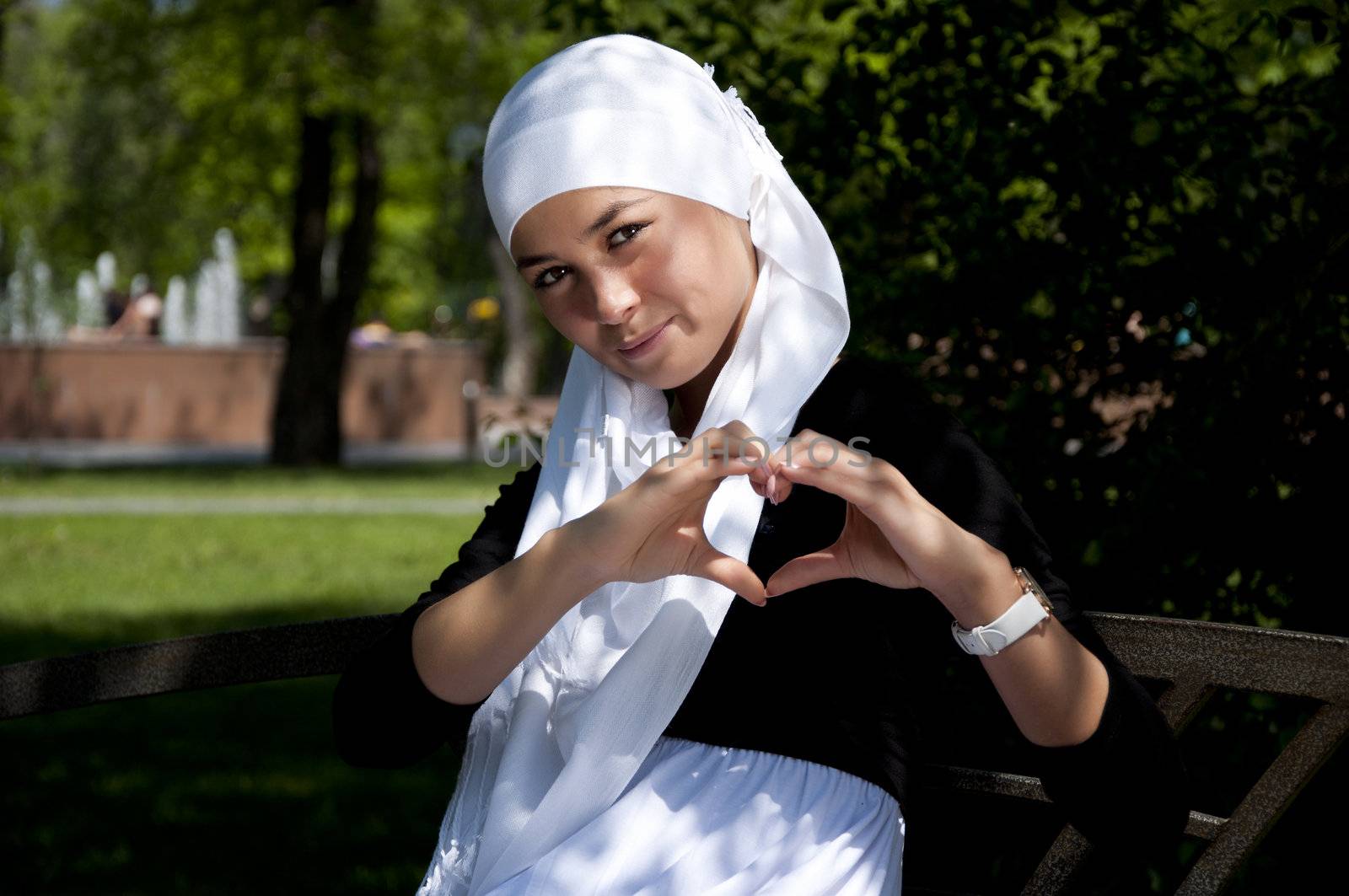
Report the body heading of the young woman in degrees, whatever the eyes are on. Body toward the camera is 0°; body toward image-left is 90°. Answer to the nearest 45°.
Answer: approximately 0°

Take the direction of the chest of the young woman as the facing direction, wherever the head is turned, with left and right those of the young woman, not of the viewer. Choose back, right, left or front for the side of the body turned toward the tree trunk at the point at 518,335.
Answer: back

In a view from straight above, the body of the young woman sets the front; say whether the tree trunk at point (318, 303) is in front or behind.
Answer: behind

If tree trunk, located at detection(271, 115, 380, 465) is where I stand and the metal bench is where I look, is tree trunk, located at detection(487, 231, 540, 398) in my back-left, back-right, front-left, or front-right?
back-left
